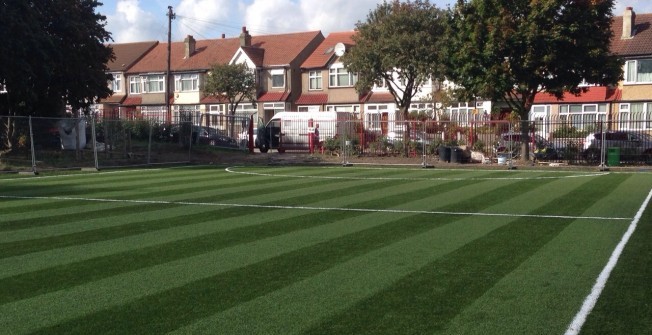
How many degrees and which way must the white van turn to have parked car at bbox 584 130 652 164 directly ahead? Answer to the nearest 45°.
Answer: approximately 135° to its left

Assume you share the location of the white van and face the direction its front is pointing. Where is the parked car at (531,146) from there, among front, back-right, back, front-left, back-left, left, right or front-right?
back-left

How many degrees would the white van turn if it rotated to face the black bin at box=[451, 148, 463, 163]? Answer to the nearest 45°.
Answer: approximately 135° to its left

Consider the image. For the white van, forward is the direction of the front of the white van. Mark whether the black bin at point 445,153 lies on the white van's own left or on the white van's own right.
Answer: on the white van's own left

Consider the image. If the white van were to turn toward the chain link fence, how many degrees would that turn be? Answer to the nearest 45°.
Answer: approximately 45° to its left

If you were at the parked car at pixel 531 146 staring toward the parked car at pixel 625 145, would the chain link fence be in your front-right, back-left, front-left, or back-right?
back-right

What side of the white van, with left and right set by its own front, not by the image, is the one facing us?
left

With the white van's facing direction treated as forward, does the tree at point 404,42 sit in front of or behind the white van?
behind

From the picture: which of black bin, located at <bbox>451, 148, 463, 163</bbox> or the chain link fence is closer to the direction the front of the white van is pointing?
the chain link fence
